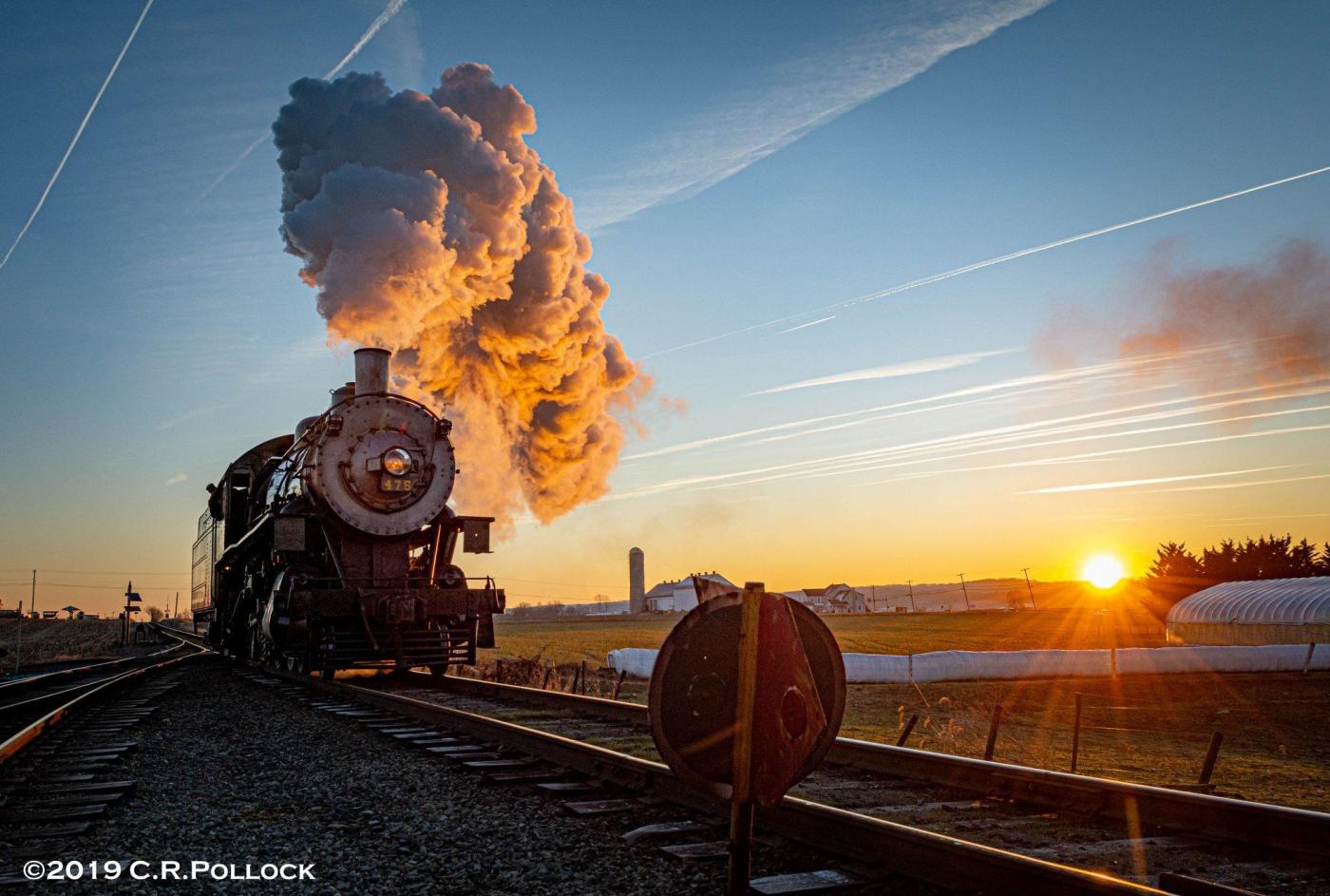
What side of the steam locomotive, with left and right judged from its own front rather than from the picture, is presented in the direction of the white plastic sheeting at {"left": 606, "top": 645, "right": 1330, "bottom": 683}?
left

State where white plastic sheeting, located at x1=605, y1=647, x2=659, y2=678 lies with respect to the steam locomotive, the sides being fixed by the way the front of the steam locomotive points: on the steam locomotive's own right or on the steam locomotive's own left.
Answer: on the steam locomotive's own left

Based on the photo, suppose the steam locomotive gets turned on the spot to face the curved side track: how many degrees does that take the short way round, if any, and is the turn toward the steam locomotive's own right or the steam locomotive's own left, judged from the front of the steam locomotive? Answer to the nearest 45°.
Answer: approximately 45° to the steam locomotive's own right

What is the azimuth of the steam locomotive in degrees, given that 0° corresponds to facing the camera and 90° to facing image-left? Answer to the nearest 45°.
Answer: approximately 315°

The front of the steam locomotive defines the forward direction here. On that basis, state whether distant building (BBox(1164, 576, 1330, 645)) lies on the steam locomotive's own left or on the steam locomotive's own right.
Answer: on the steam locomotive's own left
